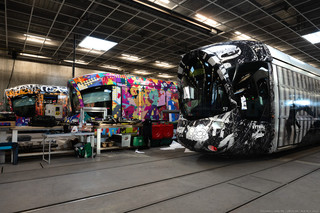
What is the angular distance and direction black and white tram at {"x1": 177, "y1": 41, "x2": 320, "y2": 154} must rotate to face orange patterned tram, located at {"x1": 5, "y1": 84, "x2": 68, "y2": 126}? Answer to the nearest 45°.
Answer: approximately 45° to its right

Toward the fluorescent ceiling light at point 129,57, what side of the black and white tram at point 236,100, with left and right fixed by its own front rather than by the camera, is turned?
right

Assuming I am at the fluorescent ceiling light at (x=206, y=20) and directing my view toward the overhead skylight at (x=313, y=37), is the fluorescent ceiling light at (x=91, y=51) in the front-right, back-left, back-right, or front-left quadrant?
back-left

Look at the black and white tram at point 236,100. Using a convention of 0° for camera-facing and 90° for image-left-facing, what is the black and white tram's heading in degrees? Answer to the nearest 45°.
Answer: approximately 45°

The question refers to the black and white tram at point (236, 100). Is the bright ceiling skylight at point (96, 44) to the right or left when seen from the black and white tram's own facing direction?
on its right

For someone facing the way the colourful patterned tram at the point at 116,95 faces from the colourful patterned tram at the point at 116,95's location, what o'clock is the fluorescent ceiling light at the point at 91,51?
The fluorescent ceiling light is roughly at 4 o'clock from the colourful patterned tram.

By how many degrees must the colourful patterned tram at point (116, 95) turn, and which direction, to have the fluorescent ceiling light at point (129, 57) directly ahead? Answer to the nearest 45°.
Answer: approximately 135° to its right

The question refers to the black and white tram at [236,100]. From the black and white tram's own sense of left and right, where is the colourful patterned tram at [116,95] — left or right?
on its right

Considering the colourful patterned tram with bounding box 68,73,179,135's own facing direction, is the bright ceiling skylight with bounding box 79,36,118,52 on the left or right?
on its right
